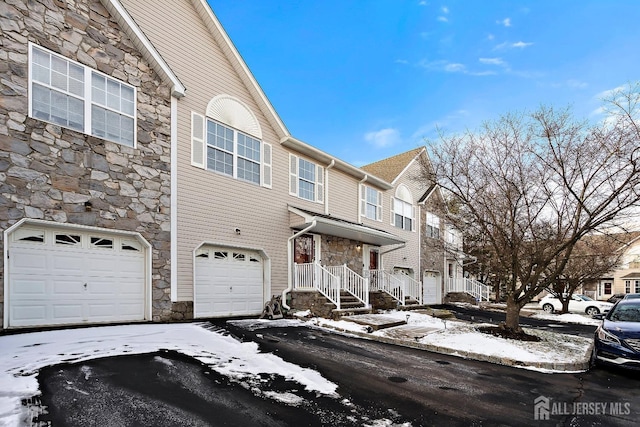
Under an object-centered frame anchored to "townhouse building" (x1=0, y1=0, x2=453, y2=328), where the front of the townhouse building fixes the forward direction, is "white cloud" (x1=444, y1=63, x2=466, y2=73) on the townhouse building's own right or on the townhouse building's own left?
on the townhouse building's own left

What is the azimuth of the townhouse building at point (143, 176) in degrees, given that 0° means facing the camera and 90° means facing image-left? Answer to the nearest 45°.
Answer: approximately 315°

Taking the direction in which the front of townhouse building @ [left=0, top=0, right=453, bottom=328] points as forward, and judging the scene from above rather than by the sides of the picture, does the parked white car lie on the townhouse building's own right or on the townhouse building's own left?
on the townhouse building's own left
